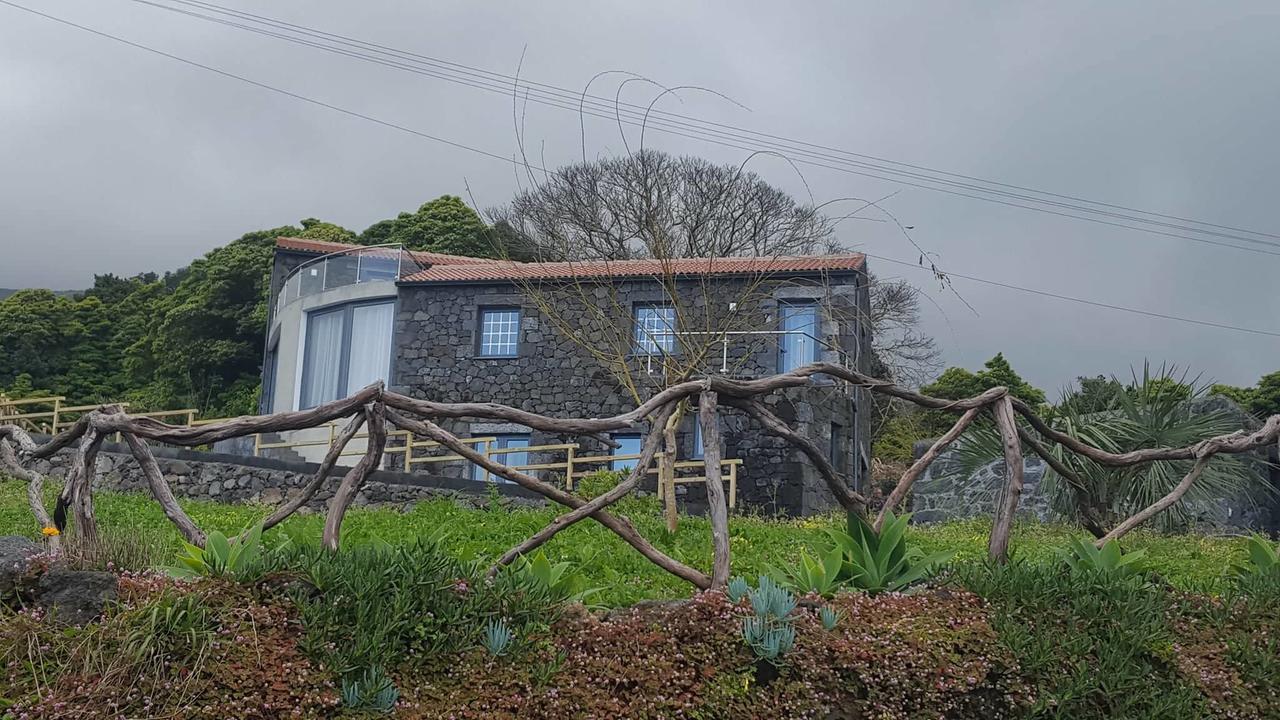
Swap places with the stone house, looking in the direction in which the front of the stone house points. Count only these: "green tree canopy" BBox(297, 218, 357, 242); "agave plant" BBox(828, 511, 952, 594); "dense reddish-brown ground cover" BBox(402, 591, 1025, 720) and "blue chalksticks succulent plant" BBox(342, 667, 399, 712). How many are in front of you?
3

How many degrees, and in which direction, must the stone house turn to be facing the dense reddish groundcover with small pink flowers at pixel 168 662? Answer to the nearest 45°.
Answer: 0° — it already faces it

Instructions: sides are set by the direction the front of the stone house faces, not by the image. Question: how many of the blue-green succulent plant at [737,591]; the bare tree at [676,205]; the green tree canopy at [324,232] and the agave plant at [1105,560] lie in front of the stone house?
2

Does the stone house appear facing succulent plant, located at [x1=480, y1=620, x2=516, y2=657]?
yes

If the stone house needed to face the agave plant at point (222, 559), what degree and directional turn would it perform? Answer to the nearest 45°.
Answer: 0° — it already faces it

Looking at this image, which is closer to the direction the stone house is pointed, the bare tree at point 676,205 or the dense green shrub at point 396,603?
the dense green shrub

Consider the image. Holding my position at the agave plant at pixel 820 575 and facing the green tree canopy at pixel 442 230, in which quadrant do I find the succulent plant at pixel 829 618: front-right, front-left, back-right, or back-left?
back-left

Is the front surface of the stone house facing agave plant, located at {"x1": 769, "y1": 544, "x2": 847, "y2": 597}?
yes

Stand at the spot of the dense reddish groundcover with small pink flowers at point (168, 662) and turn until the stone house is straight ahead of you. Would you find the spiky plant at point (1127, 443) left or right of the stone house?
right

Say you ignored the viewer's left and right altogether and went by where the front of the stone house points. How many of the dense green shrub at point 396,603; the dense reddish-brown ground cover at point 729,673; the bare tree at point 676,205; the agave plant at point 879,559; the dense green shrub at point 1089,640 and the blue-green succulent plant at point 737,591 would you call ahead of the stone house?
5

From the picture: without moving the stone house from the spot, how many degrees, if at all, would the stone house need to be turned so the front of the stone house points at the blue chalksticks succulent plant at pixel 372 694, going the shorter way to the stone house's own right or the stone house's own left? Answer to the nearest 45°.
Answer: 0° — it already faces it

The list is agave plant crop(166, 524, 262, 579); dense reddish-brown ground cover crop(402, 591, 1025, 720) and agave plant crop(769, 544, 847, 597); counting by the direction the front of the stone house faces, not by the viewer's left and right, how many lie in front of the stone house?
3

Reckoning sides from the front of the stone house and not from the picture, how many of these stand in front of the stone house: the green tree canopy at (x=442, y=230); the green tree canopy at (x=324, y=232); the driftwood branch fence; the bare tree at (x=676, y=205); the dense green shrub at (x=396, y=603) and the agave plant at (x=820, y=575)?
3

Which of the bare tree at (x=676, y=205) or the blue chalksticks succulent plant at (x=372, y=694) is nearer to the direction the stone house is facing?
the blue chalksticks succulent plant

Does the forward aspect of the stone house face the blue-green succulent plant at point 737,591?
yes
